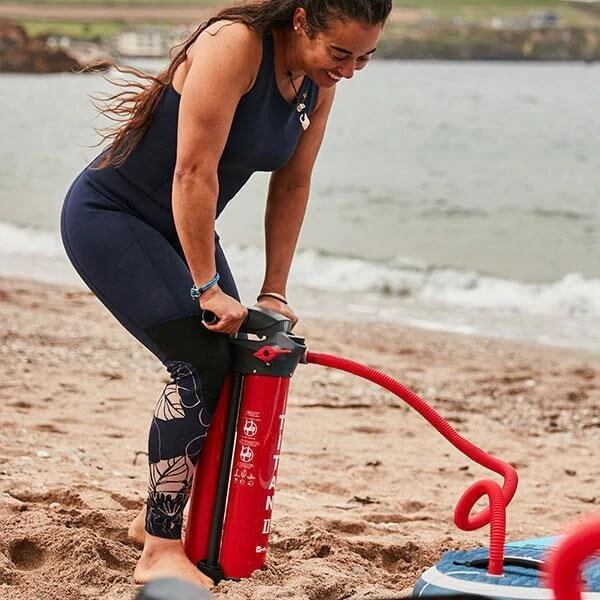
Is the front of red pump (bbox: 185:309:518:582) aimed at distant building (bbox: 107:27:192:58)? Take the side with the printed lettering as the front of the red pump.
no

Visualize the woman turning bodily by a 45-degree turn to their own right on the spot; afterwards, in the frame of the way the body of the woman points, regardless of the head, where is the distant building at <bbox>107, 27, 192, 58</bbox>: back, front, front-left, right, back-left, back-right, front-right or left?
back

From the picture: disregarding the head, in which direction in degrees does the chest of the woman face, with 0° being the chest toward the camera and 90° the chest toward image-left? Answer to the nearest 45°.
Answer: approximately 315°

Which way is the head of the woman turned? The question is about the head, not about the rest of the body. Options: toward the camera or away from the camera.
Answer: toward the camera
